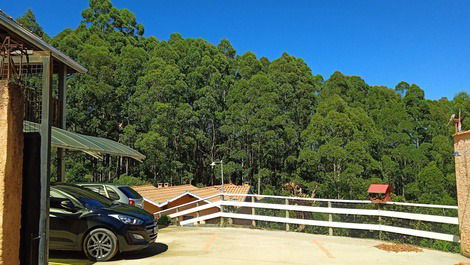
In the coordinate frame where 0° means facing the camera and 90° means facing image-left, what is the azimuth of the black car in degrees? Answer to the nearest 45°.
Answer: approximately 270°
